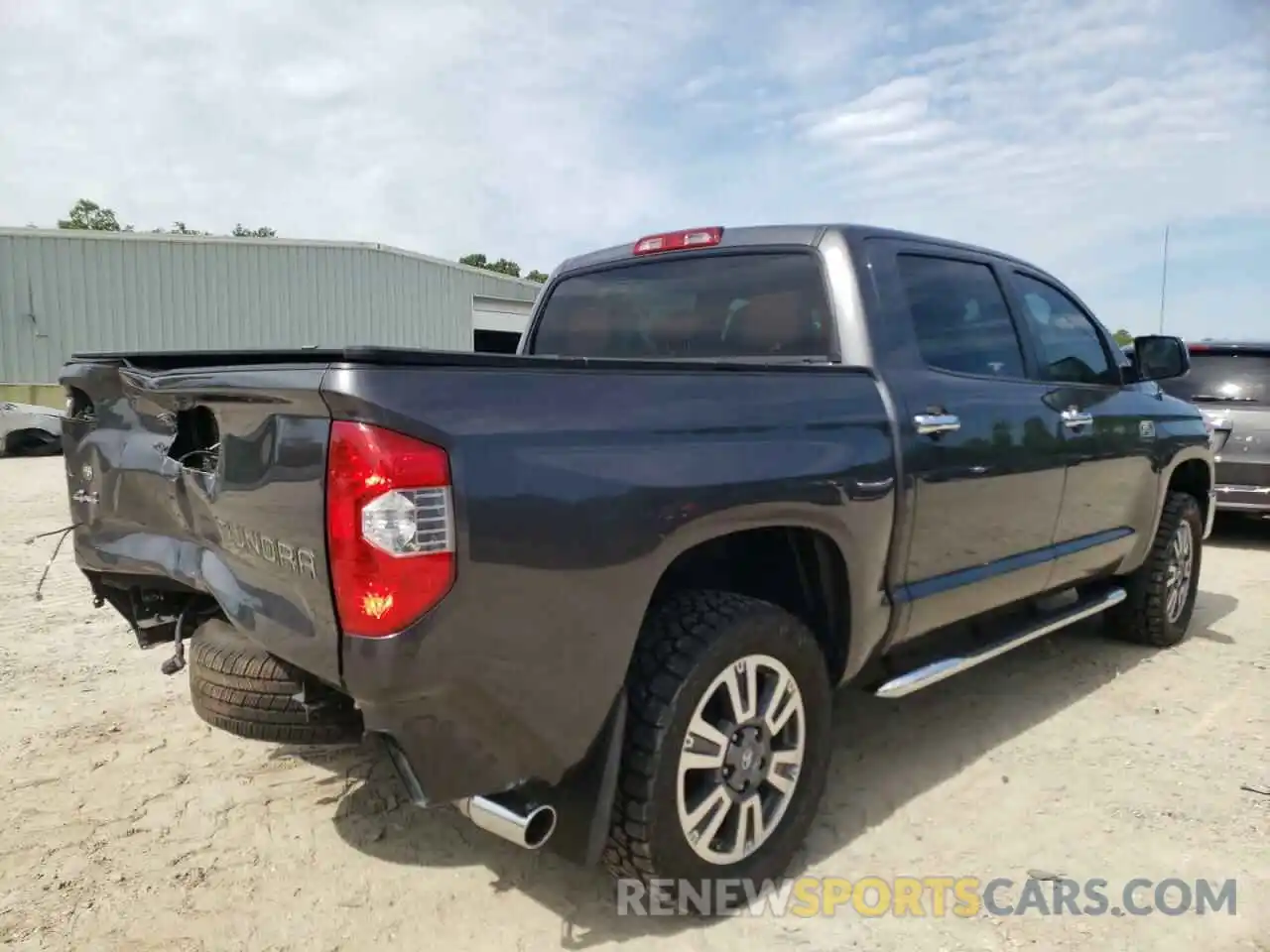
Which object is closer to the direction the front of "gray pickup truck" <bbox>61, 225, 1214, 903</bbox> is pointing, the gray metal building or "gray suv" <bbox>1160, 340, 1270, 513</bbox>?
the gray suv

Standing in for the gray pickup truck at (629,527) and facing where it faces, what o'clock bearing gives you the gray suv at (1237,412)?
the gray suv at (1237,412) is roughly at 12 o'clock from the gray pickup truck at (629,527).

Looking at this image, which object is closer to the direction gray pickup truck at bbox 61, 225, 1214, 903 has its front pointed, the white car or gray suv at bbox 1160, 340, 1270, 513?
the gray suv

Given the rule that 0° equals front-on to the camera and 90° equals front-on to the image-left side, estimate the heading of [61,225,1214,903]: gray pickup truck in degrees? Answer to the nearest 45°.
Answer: approximately 225°

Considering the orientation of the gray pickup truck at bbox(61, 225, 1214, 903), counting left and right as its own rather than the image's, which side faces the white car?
left

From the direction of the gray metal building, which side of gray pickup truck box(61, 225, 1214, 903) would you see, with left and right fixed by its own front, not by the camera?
left
